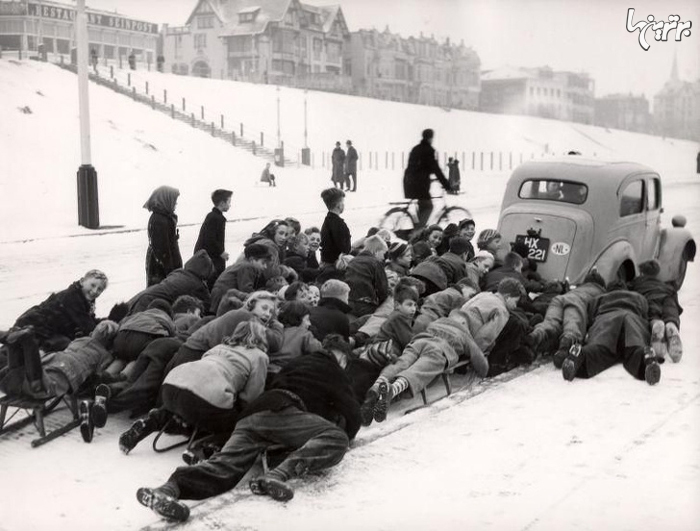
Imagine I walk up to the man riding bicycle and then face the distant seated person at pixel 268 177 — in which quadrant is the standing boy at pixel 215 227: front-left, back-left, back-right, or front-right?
back-left

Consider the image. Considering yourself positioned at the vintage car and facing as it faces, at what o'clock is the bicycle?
The bicycle is roughly at 9 o'clock from the vintage car.

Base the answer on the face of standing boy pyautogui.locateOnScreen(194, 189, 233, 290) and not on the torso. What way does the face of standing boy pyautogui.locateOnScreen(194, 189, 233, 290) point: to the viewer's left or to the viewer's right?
to the viewer's right

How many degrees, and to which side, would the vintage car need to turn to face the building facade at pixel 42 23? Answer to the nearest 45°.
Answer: approximately 90° to its left
